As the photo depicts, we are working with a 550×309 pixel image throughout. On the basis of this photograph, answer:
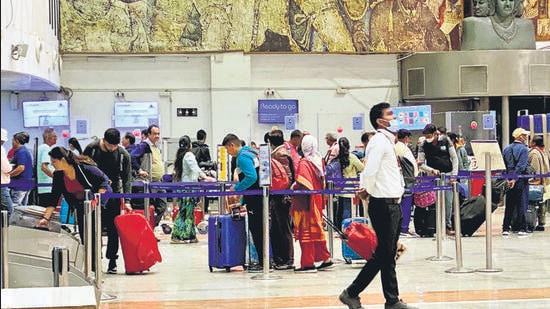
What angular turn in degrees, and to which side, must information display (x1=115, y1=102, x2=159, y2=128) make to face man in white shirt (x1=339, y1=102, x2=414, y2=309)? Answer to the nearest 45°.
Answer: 0° — it already faces them

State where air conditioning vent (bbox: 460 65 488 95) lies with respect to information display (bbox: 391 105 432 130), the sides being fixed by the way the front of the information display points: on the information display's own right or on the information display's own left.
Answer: on the information display's own left

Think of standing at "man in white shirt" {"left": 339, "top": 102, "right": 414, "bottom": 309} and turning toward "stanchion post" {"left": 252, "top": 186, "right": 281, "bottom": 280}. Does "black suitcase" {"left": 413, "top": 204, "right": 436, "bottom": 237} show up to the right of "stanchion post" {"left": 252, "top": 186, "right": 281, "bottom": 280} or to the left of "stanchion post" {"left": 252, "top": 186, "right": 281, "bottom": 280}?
right

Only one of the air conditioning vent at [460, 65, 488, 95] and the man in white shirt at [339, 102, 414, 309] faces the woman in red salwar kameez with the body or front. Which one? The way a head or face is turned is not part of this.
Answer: the air conditioning vent

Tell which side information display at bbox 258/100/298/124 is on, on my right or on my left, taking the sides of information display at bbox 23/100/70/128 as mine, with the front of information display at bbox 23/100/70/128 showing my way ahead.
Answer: on my left

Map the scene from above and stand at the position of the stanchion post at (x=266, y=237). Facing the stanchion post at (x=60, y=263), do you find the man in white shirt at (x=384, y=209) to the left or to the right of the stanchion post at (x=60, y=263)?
left

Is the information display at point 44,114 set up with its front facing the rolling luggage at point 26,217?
yes

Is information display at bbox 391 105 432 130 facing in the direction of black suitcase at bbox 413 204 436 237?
yes

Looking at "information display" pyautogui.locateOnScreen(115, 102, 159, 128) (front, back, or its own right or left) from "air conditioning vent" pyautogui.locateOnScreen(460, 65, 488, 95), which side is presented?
left
